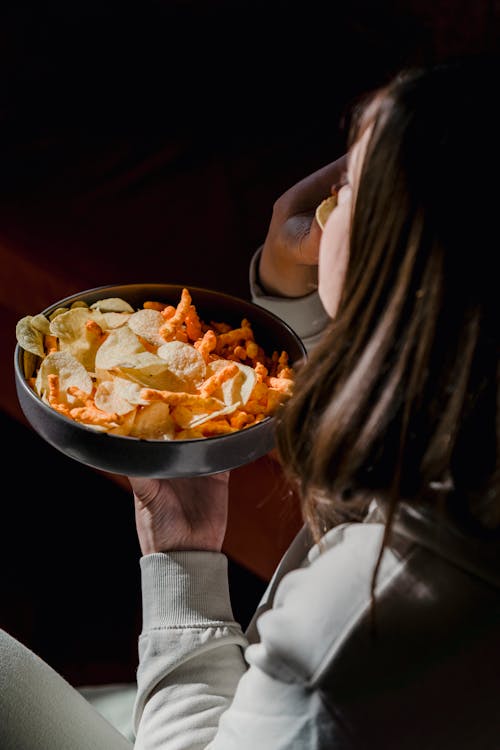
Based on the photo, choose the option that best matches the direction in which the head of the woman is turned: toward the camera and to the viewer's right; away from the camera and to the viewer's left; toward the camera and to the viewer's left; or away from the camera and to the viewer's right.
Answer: away from the camera and to the viewer's left

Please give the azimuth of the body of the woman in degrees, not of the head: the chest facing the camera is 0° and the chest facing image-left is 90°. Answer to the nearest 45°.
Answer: approximately 135°
